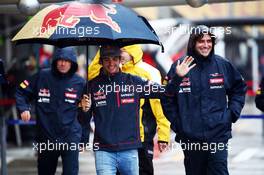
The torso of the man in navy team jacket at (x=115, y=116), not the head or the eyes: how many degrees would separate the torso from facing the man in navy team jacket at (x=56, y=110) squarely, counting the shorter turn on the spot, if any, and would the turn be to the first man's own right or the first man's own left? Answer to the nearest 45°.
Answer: approximately 135° to the first man's own right

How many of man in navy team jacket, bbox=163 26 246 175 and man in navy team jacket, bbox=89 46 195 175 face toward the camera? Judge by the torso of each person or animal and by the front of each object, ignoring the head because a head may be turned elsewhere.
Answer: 2

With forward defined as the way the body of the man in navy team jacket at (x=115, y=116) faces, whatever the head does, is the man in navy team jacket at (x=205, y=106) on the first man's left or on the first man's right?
on the first man's left

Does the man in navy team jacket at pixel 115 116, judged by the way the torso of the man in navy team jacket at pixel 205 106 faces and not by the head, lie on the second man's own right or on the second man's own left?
on the second man's own right

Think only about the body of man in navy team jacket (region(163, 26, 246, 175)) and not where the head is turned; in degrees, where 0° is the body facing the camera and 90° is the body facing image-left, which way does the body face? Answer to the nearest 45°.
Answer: approximately 0°

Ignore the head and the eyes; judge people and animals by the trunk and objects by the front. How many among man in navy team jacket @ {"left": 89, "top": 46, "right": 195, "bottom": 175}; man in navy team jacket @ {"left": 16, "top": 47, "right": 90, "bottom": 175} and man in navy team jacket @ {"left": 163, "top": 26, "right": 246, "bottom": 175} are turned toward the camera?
3

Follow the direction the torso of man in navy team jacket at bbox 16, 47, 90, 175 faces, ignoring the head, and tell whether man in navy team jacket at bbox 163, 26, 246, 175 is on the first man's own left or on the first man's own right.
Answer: on the first man's own left
